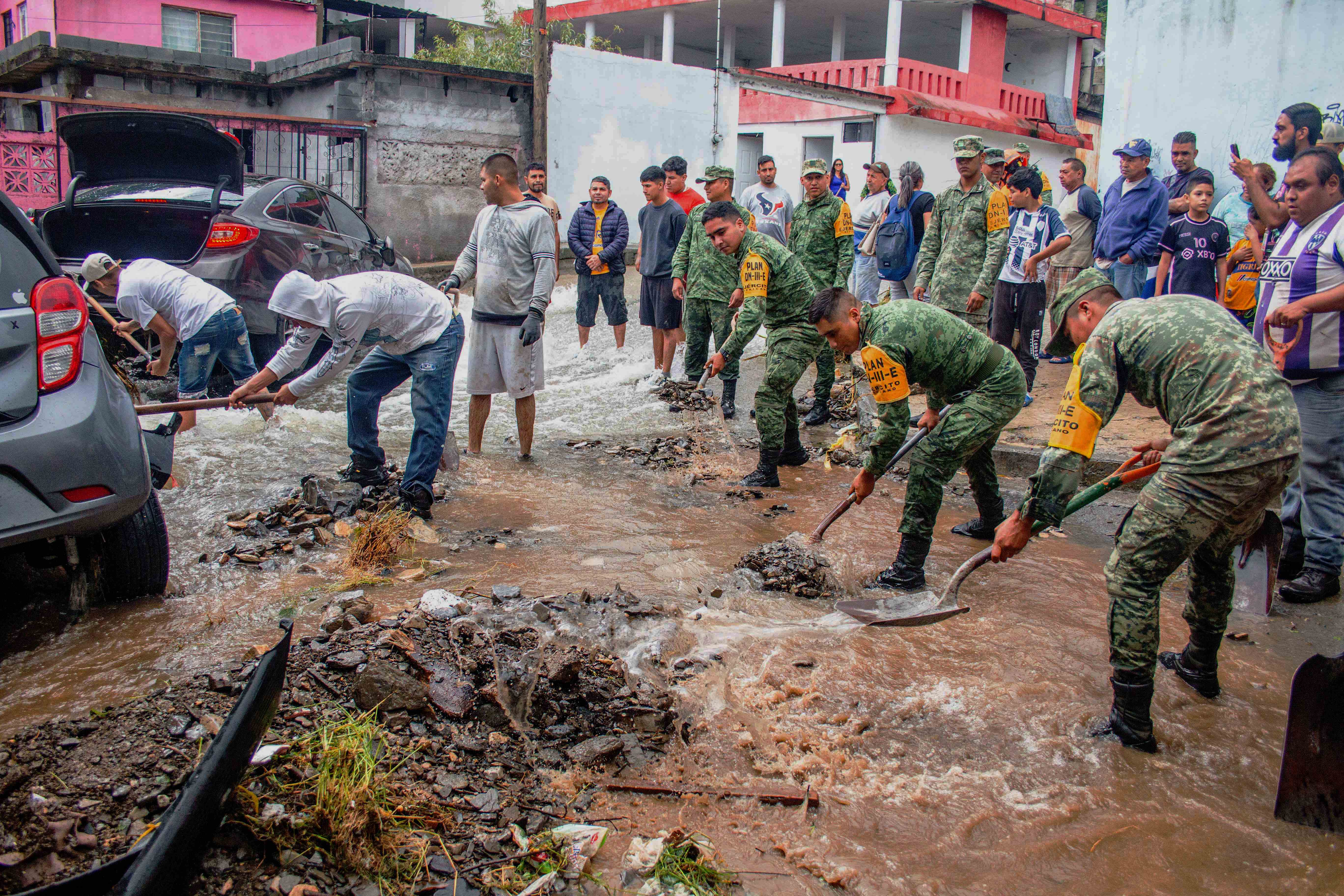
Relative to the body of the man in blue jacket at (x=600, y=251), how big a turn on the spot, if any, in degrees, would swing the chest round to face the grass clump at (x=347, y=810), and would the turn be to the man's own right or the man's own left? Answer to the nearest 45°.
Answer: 0° — they already face it

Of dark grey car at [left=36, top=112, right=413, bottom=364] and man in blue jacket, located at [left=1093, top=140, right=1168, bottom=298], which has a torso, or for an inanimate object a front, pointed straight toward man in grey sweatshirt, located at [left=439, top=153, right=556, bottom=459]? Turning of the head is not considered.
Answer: the man in blue jacket

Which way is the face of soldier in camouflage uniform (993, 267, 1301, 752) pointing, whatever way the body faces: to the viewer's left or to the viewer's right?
to the viewer's left

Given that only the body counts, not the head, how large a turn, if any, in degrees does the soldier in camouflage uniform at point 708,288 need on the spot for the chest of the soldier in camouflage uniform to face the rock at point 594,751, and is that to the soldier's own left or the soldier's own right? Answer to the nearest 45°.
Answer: approximately 45° to the soldier's own left

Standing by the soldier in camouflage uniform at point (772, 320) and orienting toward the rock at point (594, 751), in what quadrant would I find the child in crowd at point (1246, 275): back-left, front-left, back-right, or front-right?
back-left

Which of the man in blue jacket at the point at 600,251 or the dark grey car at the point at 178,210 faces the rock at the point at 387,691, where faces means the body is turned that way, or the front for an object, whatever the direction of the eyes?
the man in blue jacket

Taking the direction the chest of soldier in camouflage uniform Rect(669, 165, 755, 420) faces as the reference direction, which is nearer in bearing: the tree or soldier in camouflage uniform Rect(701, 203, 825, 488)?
the soldier in camouflage uniform

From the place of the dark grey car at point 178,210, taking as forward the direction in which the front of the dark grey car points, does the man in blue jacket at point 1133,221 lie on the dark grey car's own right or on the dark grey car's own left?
on the dark grey car's own right

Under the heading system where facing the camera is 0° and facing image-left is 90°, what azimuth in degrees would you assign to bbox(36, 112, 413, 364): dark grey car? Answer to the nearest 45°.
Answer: approximately 225°
